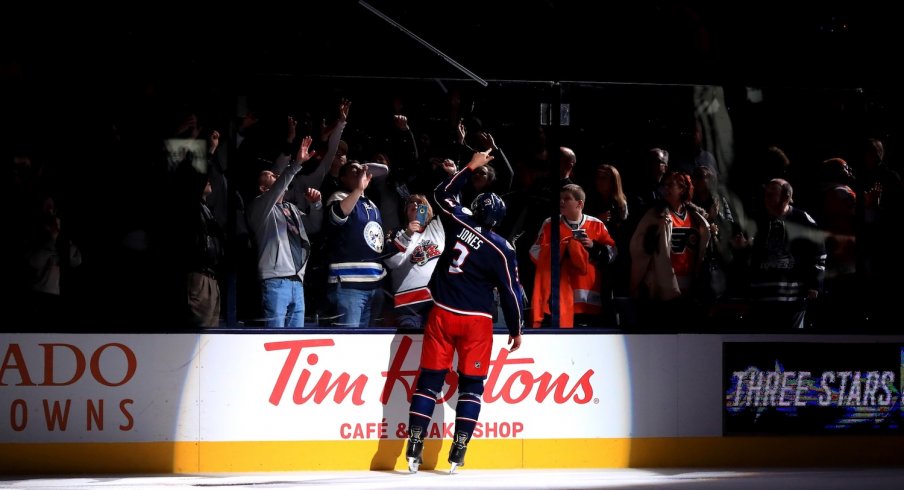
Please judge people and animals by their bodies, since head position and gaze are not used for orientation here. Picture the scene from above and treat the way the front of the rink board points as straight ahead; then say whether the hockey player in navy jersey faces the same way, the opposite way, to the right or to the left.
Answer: the opposite way

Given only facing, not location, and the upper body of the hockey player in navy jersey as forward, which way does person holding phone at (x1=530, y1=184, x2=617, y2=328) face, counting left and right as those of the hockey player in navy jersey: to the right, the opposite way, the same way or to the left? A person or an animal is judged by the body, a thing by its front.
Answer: the opposite way

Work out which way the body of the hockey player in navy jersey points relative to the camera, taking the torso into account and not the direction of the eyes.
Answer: away from the camera

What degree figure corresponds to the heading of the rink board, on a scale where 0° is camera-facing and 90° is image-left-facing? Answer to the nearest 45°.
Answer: approximately 0°

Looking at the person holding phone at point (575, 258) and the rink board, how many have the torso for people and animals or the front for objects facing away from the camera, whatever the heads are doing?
0

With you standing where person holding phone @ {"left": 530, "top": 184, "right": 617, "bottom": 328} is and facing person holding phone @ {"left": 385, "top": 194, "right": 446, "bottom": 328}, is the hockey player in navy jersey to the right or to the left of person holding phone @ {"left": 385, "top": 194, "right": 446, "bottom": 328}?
left

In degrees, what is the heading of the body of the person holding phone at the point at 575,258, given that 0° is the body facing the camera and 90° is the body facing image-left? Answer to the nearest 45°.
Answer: approximately 0°

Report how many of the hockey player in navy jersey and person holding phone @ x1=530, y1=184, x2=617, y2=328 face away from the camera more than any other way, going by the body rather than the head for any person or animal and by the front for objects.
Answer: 1
